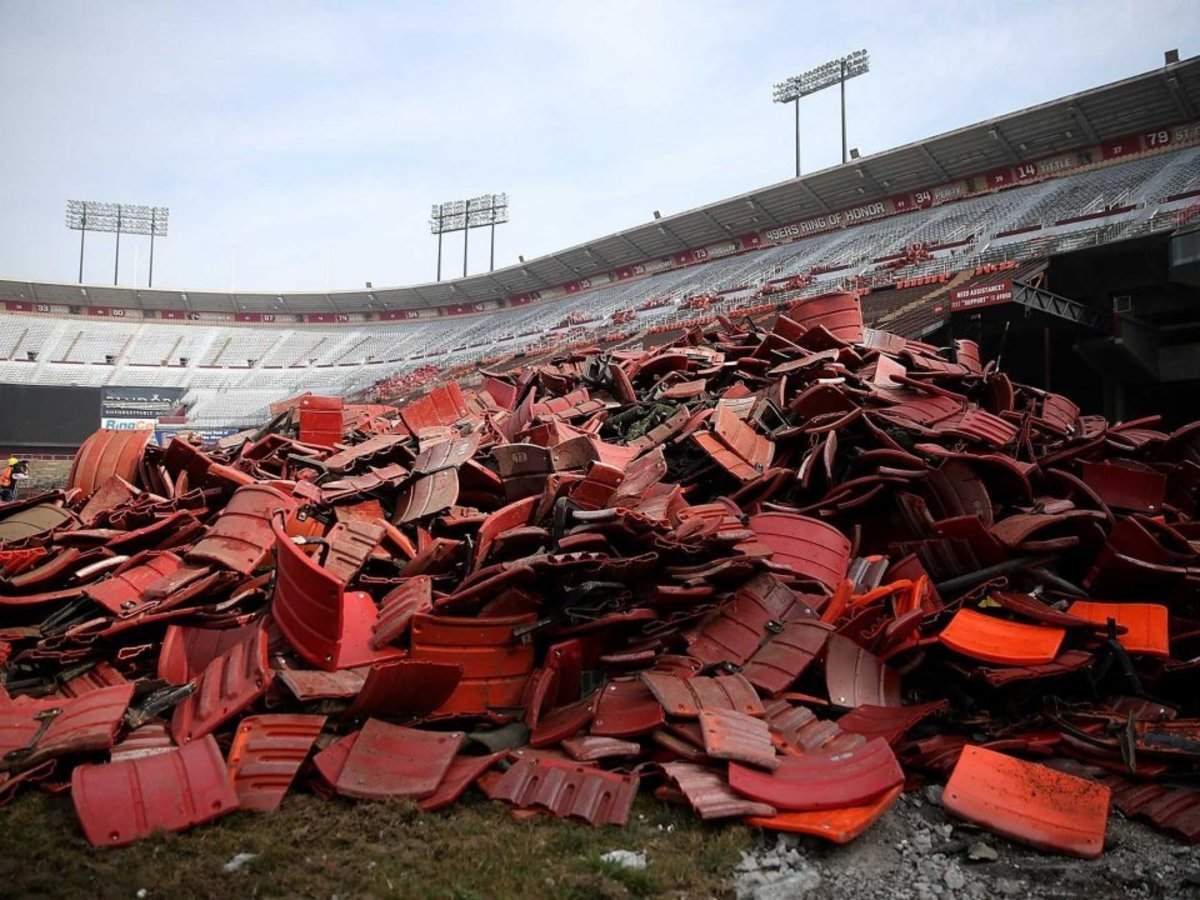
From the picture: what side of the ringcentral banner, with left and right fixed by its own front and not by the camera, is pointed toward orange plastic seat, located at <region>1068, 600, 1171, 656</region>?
front

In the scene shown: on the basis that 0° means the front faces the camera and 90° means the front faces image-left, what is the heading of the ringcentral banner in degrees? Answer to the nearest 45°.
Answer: approximately 0°

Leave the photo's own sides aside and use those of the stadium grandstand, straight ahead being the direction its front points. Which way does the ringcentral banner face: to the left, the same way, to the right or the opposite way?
to the left

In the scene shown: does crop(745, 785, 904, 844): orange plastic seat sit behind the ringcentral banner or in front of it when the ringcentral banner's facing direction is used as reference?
in front

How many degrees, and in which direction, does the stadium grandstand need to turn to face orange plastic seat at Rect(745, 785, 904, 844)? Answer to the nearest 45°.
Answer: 0° — it already faces it

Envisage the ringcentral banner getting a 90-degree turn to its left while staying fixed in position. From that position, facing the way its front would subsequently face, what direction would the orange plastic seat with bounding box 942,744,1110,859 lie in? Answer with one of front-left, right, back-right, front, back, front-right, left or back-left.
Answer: right

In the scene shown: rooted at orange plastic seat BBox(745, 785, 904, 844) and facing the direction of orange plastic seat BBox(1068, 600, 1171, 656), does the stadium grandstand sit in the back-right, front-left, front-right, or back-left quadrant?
front-left

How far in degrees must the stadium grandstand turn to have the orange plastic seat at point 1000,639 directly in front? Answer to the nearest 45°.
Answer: approximately 45° to its left

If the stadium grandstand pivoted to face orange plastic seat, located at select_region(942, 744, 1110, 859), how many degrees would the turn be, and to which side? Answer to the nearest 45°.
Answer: approximately 45° to its left

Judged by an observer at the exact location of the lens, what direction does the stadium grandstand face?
facing the viewer and to the left of the viewer

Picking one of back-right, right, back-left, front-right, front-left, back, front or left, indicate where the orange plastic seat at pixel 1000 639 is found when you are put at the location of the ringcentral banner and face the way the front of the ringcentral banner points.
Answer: front
